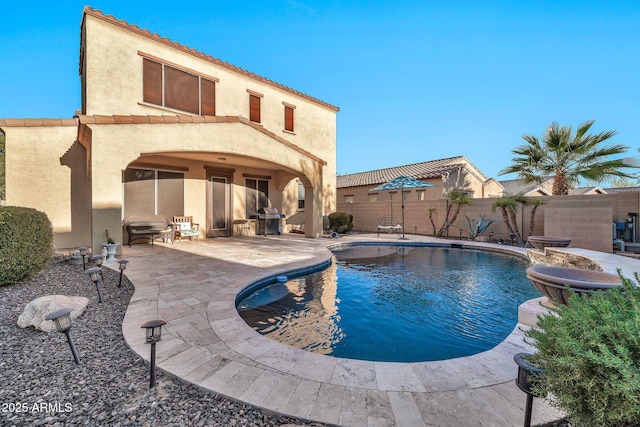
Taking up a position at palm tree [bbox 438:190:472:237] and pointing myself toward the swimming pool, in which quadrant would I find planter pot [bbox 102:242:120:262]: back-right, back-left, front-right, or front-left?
front-right

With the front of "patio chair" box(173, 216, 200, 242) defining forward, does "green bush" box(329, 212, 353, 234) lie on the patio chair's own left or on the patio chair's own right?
on the patio chair's own left

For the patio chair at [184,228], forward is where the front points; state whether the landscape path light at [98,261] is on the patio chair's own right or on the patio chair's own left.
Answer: on the patio chair's own right

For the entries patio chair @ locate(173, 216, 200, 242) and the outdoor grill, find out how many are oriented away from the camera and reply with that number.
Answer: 0

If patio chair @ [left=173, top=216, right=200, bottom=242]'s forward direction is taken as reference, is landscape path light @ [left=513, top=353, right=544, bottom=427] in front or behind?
in front

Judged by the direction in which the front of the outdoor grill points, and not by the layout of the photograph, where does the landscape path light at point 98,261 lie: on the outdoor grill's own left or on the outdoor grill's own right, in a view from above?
on the outdoor grill's own right

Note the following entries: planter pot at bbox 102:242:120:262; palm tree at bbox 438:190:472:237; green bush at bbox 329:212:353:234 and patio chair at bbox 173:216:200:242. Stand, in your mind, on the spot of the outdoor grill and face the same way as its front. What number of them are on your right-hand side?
2

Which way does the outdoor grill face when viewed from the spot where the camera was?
facing the viewer and to the right of the viewer

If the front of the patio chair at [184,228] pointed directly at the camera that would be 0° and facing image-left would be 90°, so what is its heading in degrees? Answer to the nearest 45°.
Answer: approximately 315°

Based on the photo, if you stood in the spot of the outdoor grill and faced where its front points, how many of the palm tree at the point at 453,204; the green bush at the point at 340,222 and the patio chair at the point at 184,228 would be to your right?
1

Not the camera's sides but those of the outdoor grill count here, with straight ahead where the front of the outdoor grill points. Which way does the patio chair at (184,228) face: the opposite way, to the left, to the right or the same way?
the same way
